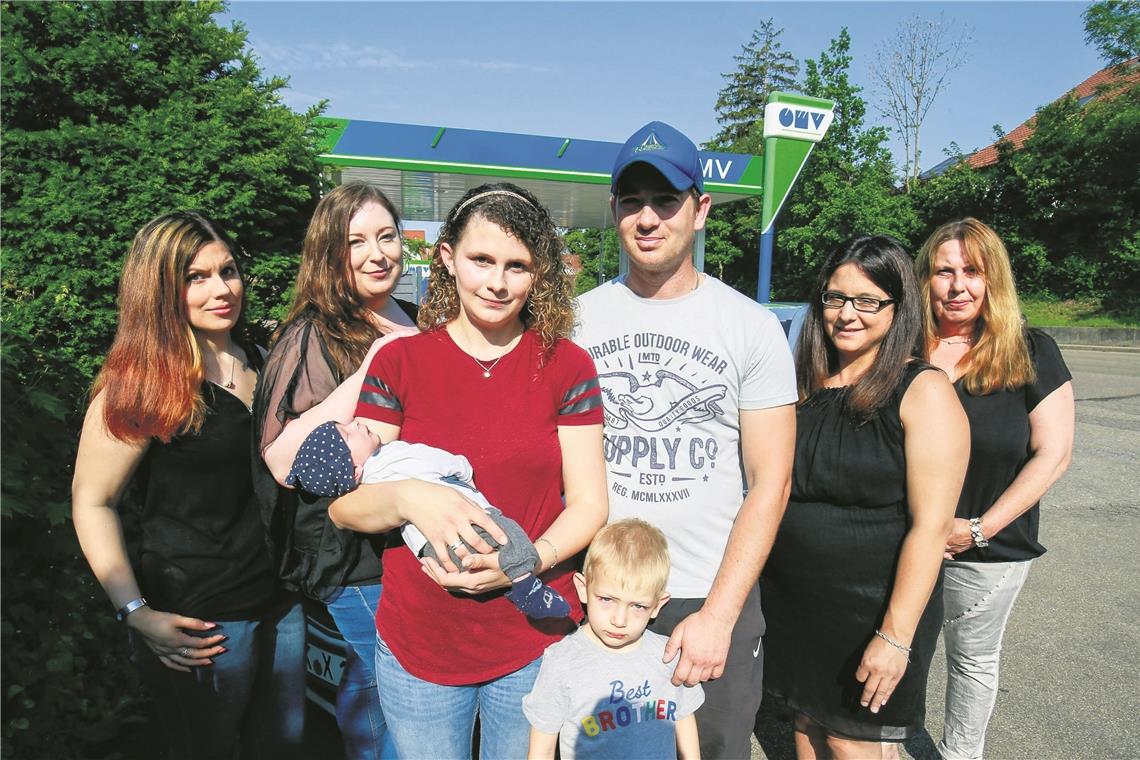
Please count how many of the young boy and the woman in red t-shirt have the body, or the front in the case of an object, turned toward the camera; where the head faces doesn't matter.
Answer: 2

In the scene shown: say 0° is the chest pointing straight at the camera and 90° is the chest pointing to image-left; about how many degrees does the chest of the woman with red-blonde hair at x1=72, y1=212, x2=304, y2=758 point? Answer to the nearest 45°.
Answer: approximately 315°

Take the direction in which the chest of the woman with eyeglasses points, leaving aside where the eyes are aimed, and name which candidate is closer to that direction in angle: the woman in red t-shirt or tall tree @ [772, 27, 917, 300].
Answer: the woman in red t-shirt

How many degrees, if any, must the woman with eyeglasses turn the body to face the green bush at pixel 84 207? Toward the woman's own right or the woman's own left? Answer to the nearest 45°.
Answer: approximately 45° to the woman's own right

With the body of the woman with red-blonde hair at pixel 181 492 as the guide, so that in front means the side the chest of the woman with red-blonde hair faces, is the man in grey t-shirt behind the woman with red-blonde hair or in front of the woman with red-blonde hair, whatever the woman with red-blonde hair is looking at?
in front

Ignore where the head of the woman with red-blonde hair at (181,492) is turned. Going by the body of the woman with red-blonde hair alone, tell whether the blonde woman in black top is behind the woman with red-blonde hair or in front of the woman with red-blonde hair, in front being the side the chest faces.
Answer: in front
